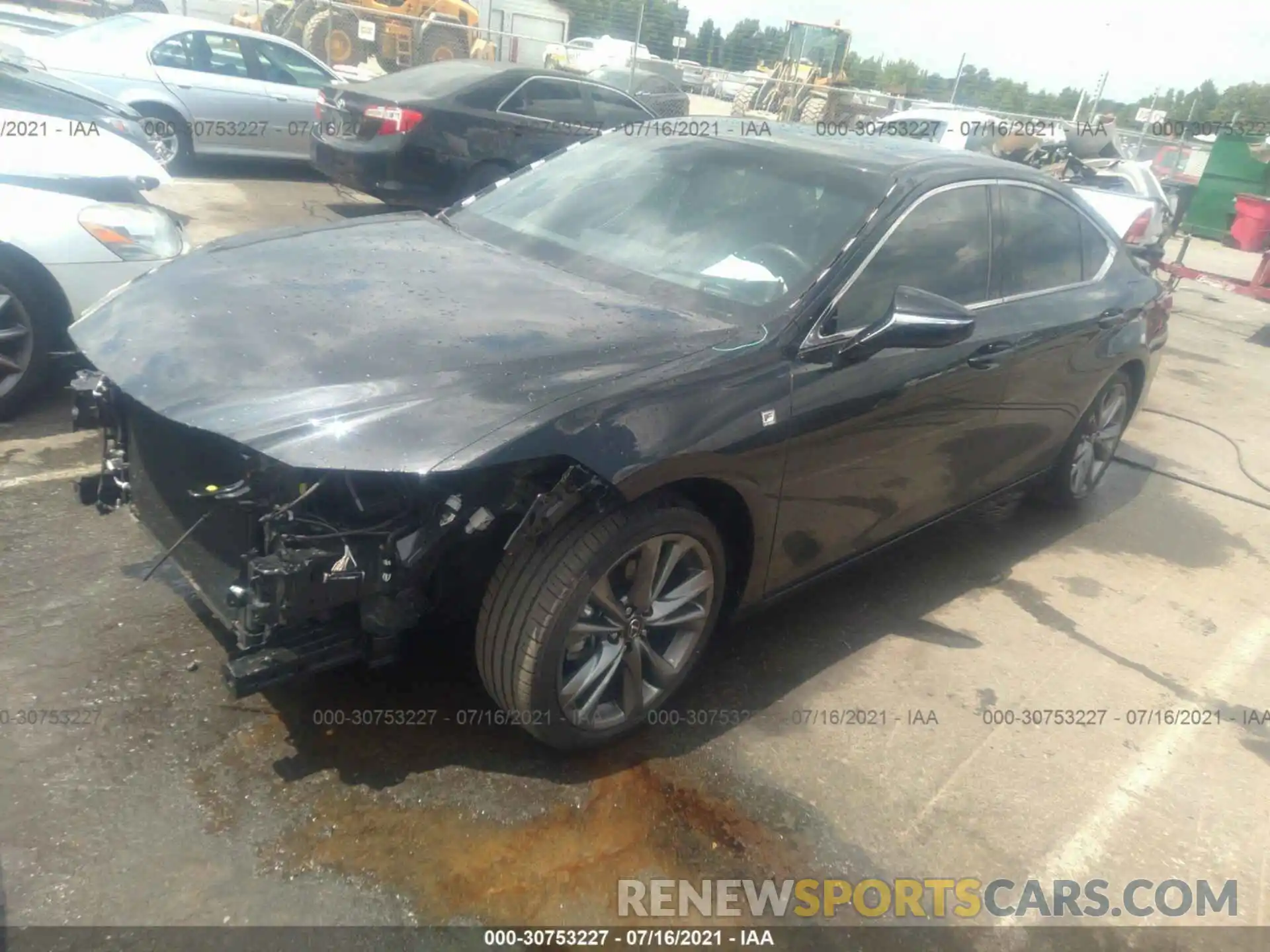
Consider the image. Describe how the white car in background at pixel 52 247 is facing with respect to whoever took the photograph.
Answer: facing to the right of the viewer

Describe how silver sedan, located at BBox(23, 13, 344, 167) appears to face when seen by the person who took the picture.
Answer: facing away from the viewer and to the right of the viewer

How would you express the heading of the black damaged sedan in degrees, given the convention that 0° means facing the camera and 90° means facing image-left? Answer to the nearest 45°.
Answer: approximately 45°

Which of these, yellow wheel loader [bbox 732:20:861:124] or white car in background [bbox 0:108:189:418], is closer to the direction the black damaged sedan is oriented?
the white car in background

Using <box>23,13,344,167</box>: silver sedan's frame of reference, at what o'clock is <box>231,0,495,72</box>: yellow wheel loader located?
The yellow wheel loader is roughly at 11 o'clock from the silver sedan.

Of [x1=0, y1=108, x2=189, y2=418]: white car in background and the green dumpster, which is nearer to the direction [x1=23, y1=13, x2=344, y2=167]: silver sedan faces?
the green dumpster

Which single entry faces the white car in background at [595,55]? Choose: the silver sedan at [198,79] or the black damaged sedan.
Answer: the silver sedan

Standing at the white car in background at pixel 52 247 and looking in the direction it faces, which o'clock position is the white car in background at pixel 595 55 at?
the white car in background at pixel 595 55 is roughly at 10 o'clock from the white car in background at pixel 52 247.

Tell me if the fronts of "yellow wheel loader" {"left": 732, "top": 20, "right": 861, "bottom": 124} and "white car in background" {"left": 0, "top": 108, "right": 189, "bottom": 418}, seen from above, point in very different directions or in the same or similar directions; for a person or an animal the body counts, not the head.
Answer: very different directions
